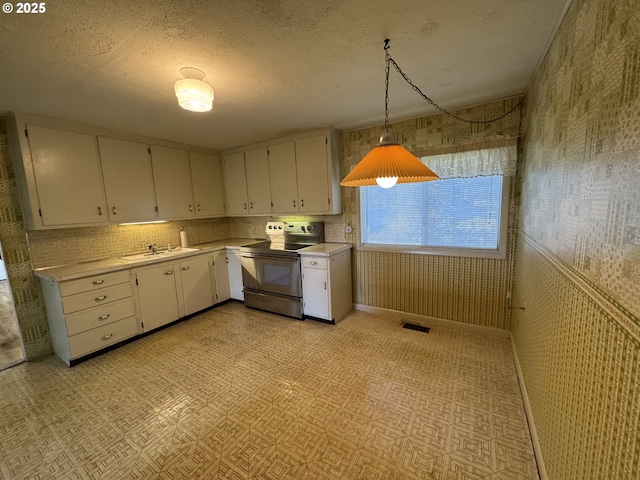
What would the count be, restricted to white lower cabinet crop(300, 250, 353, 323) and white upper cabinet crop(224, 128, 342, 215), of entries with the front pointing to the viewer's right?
0

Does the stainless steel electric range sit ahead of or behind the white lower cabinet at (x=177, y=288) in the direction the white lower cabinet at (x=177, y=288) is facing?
ahead

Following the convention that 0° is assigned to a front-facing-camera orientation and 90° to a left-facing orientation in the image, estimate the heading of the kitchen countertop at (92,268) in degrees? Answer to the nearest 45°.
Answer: approximately 315°

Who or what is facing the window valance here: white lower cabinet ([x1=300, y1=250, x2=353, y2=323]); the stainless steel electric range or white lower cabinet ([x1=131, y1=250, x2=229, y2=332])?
white lower cabinet ([x1=131, y1=250, x2=229, y2=332])

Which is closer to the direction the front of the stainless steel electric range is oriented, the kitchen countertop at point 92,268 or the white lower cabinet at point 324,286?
the kitchen countertop

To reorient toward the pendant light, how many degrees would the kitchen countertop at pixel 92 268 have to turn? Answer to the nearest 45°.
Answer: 0° — it already faces it

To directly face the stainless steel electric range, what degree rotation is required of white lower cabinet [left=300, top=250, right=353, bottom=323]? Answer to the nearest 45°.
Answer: approximately 90° to its right

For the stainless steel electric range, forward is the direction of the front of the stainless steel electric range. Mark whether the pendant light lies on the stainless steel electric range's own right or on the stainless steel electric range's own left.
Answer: on the stainless steel electric range's own left

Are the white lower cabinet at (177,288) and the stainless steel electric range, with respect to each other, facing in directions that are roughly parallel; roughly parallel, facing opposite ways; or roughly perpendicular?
roughly perpendicular

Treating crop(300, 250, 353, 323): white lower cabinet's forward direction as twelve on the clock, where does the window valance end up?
The window valance is roughly at 8 o'clock from the white lower cabinet.

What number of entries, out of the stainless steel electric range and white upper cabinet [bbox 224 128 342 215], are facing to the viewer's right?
0
